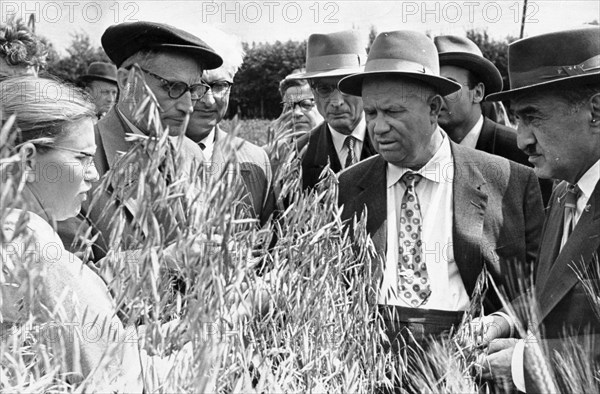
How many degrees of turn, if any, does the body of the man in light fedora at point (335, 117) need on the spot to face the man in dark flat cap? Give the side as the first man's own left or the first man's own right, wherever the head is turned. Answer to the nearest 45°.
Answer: approximately 45° to the first man's own right

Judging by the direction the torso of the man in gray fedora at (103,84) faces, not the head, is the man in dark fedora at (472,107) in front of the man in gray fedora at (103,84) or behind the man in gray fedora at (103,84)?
in front

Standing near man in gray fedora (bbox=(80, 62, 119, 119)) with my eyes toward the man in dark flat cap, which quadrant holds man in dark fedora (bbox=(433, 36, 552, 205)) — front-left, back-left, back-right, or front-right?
front-left

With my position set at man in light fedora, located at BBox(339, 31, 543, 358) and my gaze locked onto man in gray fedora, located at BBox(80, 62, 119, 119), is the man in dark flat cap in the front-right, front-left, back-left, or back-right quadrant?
front-left

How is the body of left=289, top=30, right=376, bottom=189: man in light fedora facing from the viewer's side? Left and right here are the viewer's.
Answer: facing the viewer

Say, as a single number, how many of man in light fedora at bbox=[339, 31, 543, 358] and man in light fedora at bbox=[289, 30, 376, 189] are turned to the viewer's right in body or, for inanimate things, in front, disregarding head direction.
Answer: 0

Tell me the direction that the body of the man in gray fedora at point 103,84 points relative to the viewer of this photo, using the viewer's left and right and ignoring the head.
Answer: facing the viewer and to the right of the viewer

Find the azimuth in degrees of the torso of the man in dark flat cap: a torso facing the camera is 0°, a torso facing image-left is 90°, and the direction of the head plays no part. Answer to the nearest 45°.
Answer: approximately 315°

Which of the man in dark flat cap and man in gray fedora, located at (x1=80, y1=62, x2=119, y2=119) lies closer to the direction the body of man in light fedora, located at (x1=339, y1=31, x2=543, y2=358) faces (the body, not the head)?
the man in dark flat cap

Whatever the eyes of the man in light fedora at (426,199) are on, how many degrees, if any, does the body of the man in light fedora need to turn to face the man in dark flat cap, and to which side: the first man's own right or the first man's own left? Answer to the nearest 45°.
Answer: approximately 45° to the first man's own right

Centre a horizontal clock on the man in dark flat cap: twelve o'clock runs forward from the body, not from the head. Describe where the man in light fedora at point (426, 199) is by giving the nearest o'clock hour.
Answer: The man in light fedora is roughly at 11 o'clock from the man in dark flat cap.

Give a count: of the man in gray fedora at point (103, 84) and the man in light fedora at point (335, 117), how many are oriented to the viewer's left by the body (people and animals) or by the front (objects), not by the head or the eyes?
0

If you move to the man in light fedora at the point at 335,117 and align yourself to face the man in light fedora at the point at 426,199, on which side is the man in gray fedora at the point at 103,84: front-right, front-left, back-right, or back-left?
back-right

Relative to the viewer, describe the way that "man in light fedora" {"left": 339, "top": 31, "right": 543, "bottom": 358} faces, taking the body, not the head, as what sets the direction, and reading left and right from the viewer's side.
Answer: facing the viewer and to the left of the viewer

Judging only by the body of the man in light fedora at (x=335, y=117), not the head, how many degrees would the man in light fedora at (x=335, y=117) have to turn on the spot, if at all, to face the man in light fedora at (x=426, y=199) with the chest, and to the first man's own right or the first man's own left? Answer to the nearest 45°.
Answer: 0° — they already face them
